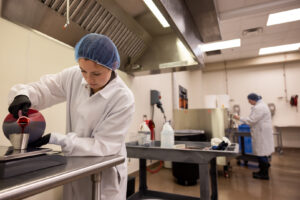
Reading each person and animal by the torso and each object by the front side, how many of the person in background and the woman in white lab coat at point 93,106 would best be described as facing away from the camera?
0

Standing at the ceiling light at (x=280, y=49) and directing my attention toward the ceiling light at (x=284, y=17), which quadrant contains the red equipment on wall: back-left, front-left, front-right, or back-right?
back-left

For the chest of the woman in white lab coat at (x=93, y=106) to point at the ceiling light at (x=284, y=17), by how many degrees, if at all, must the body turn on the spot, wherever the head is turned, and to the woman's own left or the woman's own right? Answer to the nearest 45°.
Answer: approximately 135° to the woman's own left

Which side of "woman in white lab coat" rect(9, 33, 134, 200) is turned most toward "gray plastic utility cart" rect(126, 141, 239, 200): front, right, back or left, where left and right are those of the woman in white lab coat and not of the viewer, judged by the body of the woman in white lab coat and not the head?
back

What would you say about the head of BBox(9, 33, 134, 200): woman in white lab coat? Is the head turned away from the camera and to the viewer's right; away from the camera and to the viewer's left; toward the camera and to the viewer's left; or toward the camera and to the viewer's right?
toward the camera and to the viewer's left

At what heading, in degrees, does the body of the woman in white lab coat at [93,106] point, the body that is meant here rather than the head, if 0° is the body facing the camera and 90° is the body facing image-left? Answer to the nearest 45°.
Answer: approximately 45°

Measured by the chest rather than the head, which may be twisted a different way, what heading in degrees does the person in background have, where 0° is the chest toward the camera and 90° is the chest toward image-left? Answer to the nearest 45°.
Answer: approximately 90°

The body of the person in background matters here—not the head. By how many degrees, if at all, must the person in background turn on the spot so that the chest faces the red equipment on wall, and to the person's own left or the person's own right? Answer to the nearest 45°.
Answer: approximately 90° to the person's own right
